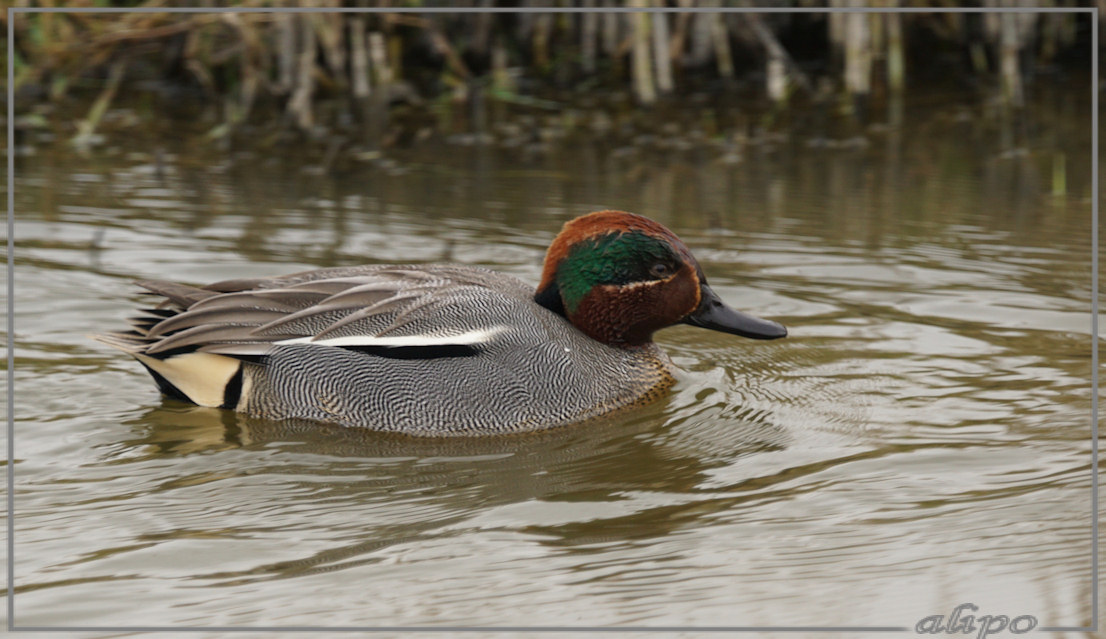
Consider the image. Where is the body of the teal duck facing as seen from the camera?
to the viewer's right
